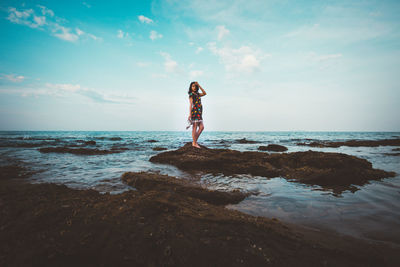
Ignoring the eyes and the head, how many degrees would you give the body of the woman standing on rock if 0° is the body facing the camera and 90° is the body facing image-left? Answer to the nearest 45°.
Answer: approximately 315°

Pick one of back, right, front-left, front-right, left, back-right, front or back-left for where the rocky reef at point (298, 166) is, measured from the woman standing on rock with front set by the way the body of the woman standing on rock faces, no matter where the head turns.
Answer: front

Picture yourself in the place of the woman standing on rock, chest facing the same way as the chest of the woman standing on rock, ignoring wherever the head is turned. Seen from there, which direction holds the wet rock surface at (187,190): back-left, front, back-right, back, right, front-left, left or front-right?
front-right
